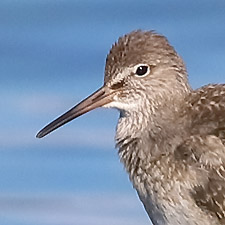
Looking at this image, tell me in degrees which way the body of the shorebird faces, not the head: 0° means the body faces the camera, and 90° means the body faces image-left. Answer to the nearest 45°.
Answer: approximately 90°
